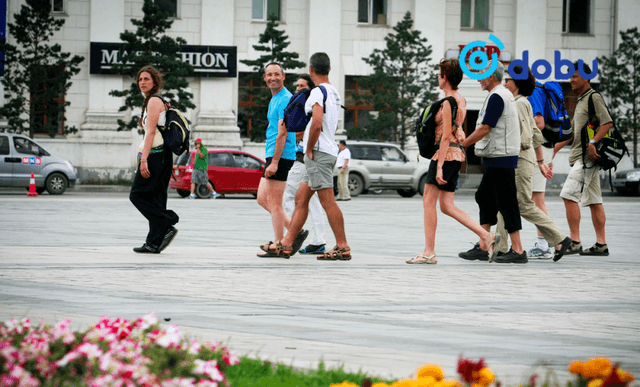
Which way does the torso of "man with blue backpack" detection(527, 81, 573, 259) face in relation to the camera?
to the viewer's left

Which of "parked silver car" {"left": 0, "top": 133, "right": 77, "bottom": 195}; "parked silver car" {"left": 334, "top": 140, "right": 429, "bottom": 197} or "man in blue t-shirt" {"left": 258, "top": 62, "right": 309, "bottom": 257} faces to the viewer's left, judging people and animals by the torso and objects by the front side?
the man in blue t-shirt

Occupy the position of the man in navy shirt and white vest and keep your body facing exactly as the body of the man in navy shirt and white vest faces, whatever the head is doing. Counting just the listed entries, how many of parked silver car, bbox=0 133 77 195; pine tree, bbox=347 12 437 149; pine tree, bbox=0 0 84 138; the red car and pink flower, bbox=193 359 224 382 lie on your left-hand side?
1

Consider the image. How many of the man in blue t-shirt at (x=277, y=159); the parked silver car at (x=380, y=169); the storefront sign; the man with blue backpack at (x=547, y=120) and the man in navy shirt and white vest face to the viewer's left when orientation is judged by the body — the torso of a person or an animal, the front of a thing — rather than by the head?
3

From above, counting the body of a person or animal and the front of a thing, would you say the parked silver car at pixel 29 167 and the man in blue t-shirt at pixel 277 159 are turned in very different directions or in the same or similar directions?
very different directions

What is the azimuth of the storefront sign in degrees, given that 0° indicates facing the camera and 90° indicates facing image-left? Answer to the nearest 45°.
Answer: approximately 0°

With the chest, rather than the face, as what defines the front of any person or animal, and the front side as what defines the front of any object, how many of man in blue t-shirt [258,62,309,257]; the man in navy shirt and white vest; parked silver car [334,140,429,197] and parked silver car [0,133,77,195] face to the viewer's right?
2

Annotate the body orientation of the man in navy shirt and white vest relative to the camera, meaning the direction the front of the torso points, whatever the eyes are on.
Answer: to the viewer's left

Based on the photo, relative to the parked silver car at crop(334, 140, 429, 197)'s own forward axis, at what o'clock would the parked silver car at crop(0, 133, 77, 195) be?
the parked silver car at crop(0, 133, 77, 195) is roughly at 5 o'clock from the parked silver car at crop(334, 140, 429, 197).

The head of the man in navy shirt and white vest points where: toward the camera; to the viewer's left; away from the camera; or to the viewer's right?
to the viewer's left

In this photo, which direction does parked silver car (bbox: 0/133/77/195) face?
to the viewer's right
